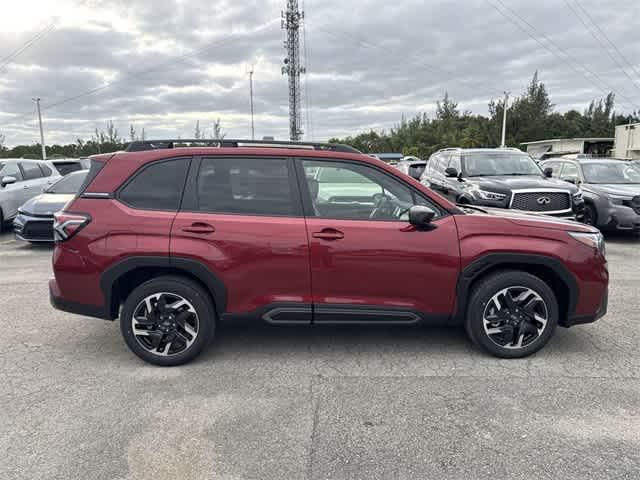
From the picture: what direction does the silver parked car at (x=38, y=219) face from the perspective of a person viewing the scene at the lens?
facing the viewer and to the left of the viewer

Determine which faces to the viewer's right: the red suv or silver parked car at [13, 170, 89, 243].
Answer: the red suv

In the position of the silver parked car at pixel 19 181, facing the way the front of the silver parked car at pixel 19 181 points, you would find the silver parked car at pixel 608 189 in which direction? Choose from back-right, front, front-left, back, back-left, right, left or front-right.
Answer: left

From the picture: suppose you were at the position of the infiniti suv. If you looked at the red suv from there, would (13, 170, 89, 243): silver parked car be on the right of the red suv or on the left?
right

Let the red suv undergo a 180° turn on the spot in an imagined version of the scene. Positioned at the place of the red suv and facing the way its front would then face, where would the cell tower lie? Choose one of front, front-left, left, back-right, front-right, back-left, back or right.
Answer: right

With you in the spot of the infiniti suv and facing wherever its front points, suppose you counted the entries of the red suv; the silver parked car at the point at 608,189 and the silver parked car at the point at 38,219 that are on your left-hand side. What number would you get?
1

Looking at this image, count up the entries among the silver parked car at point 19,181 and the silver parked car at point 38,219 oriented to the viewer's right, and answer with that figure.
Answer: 0

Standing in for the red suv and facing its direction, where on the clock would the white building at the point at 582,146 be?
The white building is roughly at 10 o'clock from the red suv.

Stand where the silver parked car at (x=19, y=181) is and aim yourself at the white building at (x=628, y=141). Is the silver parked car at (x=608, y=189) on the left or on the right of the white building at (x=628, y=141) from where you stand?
right

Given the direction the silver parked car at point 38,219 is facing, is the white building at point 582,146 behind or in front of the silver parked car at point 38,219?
behind

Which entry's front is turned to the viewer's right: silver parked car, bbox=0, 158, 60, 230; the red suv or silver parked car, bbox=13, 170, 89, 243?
the red suv

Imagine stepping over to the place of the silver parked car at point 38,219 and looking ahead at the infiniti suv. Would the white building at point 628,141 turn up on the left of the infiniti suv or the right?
left

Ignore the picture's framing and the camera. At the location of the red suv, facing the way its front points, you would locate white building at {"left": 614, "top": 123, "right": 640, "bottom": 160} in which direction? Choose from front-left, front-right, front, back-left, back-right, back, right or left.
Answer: front-left

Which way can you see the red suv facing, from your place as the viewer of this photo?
facing to the right of the viewer

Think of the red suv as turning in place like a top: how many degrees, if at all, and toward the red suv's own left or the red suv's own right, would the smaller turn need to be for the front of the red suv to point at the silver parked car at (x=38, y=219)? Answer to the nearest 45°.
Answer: approximately 135° to the red suv's own left

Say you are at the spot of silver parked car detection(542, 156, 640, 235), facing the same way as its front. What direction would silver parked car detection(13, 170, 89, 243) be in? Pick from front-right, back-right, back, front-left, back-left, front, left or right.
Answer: right
